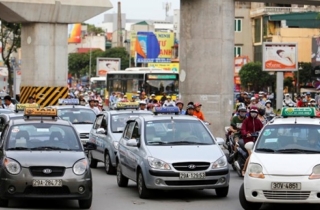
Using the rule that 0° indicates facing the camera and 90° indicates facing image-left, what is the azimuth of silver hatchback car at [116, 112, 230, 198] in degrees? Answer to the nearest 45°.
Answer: approximately 315°

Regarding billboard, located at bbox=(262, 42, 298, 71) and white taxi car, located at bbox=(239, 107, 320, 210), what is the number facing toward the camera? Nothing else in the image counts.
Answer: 2

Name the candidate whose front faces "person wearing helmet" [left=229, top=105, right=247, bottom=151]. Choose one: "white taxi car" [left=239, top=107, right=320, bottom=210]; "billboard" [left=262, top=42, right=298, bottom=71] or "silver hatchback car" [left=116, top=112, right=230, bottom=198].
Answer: the billboard

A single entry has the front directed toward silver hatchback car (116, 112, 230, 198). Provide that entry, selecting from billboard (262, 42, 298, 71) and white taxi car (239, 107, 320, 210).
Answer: the billboard

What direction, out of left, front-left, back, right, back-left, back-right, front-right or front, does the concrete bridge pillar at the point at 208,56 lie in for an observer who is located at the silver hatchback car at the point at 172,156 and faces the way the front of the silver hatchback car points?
back-left

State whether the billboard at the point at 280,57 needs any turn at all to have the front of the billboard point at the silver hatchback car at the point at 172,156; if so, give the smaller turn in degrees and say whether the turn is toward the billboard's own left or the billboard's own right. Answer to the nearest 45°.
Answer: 0° — it already faces it

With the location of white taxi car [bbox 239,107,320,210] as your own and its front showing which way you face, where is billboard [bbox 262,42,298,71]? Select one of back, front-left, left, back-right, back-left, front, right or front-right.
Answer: back

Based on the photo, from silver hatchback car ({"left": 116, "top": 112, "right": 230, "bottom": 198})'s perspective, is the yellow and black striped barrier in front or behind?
behind

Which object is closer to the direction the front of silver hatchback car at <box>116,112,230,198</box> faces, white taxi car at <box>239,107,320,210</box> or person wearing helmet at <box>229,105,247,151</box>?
the white taxi car
